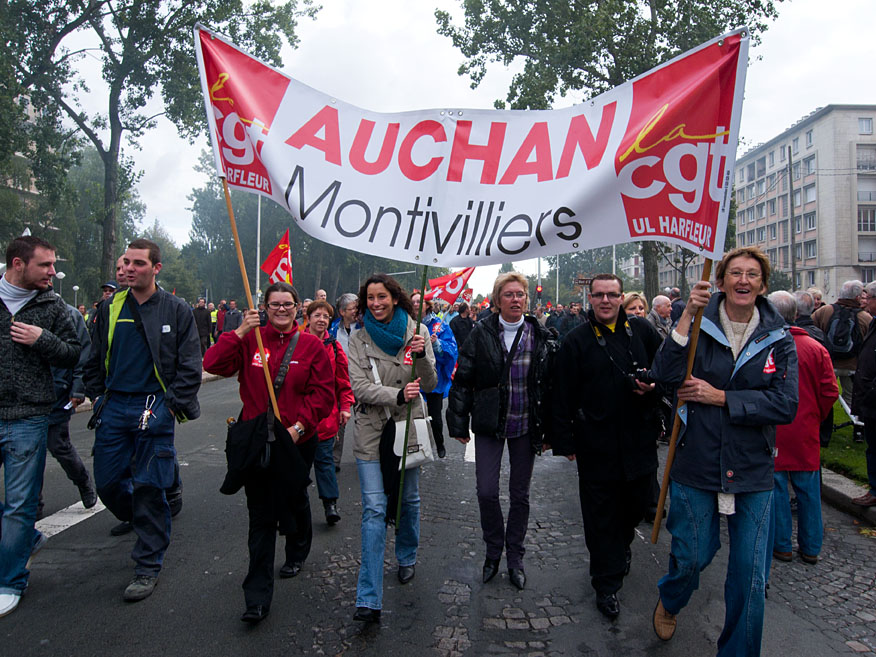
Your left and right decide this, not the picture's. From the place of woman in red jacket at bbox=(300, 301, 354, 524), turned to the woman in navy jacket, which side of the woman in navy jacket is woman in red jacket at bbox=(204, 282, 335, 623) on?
right

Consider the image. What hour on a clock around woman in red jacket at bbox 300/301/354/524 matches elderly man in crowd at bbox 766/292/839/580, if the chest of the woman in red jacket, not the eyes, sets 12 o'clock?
The elderly man in crowd is roughly at 10 o'clock from the woman in red jacket.

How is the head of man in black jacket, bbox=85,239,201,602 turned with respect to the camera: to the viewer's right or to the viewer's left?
to the viewer's left

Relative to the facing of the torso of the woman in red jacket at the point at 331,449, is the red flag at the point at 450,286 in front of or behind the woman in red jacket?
behind

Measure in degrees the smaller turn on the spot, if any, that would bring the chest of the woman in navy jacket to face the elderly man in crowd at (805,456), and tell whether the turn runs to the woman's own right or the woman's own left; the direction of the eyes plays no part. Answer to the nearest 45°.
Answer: approximately 180°

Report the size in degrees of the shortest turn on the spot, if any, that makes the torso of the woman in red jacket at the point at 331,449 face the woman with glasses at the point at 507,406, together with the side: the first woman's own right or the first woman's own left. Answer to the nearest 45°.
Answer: approximately 45° to the first woman's own left
